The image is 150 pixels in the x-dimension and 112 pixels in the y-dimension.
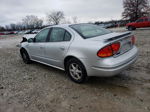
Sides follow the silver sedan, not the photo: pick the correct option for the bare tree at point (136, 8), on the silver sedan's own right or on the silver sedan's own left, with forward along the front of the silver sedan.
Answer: on the silver sedan's own right

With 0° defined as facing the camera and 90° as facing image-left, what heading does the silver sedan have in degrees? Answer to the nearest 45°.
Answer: approximately 135°

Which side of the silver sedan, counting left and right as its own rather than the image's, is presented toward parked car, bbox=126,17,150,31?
right
